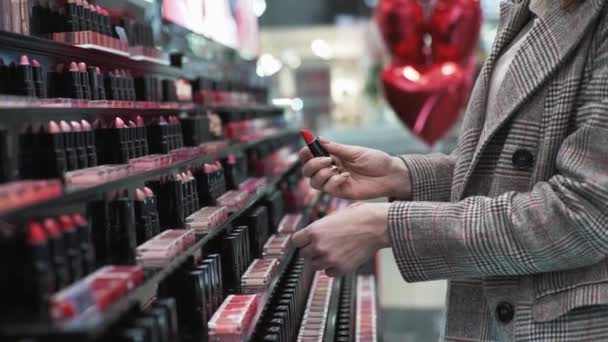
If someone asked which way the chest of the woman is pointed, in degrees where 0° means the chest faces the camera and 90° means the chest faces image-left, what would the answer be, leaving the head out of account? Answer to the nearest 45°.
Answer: approximately 45°

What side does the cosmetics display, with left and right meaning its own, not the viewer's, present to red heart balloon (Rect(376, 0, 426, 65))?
left

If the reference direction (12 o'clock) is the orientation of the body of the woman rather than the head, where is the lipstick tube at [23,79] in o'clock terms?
The lipstick tube is roughly at 1 o'clock from the woman.

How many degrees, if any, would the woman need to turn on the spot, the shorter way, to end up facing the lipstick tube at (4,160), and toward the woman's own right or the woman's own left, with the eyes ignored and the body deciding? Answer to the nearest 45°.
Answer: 0° — they already face it

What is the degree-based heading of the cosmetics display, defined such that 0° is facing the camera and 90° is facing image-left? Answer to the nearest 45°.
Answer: approximately 315°

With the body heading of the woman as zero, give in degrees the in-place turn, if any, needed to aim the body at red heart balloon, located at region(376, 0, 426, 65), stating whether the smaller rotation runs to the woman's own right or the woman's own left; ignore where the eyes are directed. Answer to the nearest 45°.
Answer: approximately 135° to the woman's own right

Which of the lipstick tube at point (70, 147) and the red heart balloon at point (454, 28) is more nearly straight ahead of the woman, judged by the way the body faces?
the lipstick tube

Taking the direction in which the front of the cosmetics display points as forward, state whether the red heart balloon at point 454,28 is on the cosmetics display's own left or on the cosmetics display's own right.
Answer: on the cosmetics display's own left
